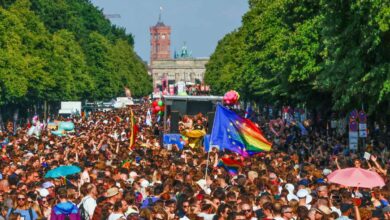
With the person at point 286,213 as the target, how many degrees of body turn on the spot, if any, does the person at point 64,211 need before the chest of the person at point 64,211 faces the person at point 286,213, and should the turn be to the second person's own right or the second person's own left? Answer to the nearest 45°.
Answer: approximately 135° to the second person's own right

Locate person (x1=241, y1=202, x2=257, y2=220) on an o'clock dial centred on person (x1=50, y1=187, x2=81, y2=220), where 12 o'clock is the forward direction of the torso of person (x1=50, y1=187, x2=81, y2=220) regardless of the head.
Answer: person (x1=241, y1=202, x2=257, y2=220) is roughly at 4 o'clock from person (x1=50, y1=187, x2=81, y2=220).

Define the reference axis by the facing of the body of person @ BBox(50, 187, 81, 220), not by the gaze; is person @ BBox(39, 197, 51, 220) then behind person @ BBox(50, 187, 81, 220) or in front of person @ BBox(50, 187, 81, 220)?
in front

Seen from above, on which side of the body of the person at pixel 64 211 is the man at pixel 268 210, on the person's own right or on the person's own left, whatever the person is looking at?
on the person's own right

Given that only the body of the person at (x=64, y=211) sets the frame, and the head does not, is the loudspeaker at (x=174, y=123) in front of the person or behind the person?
in front

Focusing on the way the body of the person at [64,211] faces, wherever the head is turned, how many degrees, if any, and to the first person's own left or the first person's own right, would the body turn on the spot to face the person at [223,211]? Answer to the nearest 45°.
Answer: approximately 135° to the first person's own right

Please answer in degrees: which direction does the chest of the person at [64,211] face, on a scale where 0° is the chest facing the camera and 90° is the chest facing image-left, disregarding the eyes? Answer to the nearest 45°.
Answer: approximately 180°
